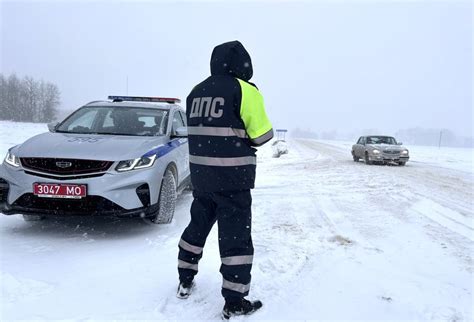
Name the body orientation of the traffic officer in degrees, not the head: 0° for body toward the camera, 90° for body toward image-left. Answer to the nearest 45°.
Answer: approximately 225°

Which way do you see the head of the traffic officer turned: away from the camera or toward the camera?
away from the camera

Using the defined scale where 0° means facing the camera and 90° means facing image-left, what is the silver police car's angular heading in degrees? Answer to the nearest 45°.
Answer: approximately 45°
